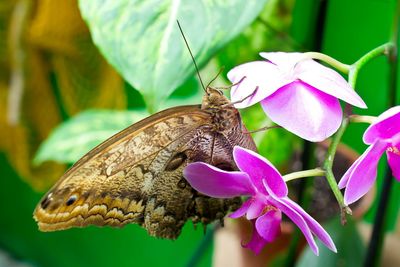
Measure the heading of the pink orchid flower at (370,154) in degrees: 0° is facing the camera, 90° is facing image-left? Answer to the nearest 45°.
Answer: approximately 315°

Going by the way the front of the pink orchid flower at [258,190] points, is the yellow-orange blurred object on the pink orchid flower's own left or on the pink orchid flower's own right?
on the pink orchid flower's own right

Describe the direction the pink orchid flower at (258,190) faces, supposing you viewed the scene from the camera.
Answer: facing the viewer and to the left of the viewer

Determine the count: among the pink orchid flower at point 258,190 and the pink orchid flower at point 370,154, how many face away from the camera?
0
